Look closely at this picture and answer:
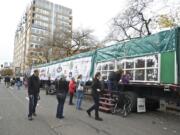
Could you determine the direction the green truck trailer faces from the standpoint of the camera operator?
facing away from the viewer and to the left of the viewer

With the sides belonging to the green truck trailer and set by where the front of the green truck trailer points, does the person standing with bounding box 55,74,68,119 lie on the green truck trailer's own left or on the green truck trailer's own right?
on the green truck trailer's own left
